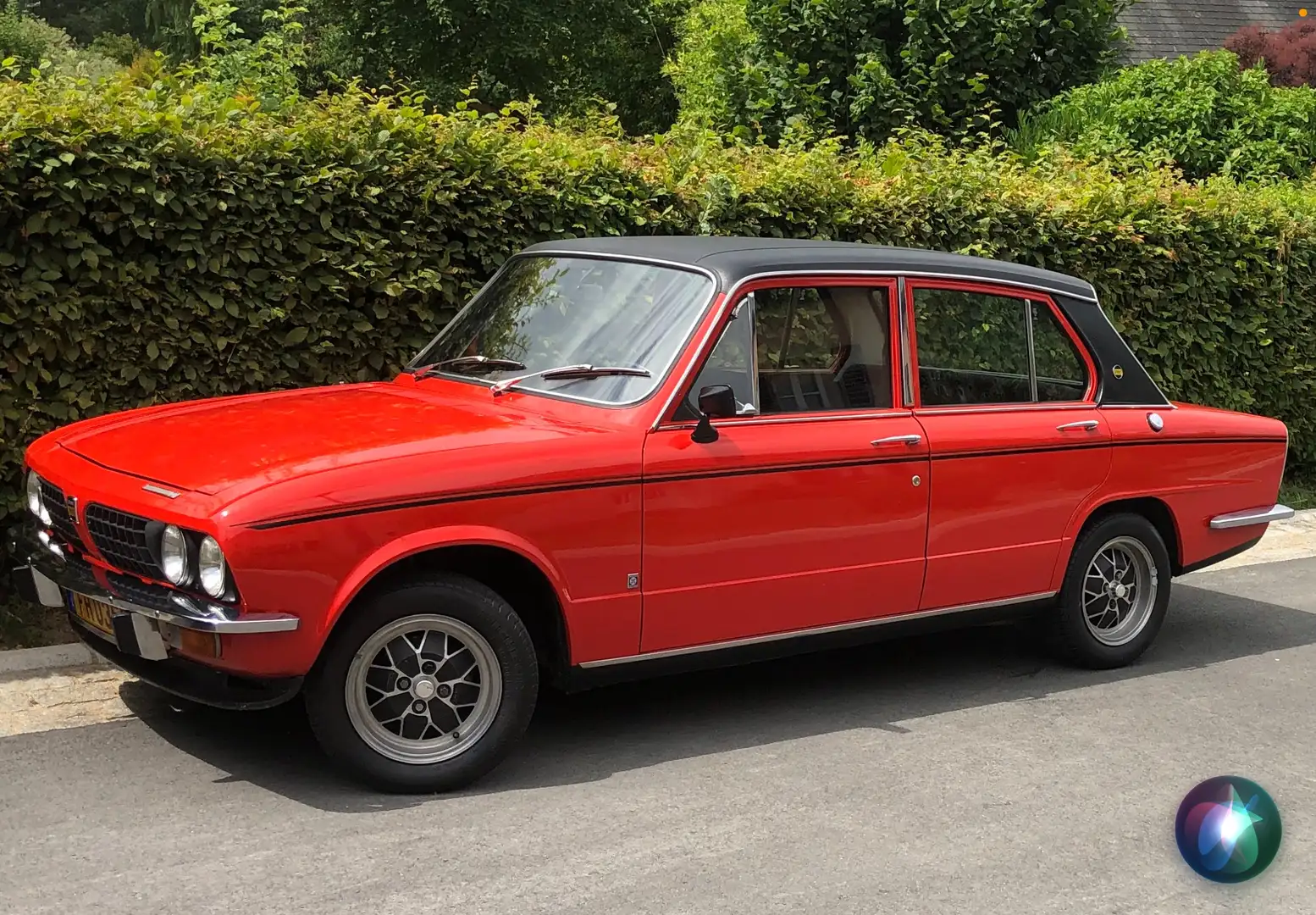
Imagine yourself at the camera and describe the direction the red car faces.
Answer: facing the viewer and to the left of the viewer

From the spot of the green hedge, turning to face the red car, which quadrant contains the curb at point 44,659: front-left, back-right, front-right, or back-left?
front-right

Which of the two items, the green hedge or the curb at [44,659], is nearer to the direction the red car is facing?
the curb

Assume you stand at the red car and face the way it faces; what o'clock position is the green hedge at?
The green hedge is roughly at 3 o'clock from the red car.

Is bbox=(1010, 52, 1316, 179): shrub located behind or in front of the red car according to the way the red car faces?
behind

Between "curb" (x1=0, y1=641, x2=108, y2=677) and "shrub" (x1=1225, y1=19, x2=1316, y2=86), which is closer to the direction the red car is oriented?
the curb

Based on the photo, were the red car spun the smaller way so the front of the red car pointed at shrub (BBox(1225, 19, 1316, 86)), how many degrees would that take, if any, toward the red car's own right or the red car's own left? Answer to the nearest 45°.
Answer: approximately 180°

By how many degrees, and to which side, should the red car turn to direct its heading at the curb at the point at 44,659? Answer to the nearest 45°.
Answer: approximately 45° to its right
